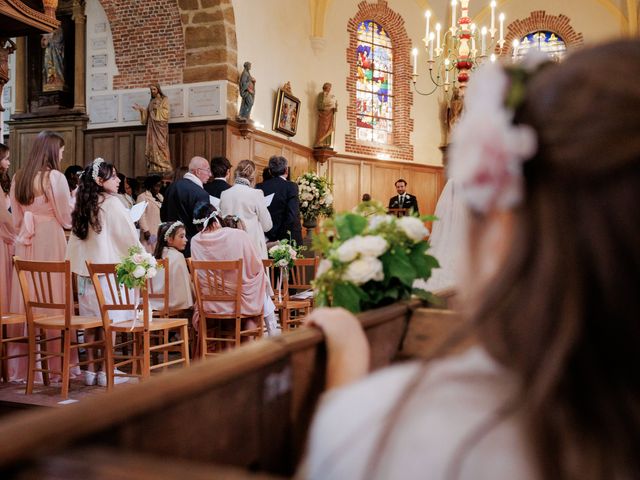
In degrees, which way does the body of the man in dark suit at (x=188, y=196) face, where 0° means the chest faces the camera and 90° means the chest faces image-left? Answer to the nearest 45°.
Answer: approximately 225°

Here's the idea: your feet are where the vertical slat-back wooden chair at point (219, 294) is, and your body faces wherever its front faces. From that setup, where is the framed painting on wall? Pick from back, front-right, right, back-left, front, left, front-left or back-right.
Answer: front-left

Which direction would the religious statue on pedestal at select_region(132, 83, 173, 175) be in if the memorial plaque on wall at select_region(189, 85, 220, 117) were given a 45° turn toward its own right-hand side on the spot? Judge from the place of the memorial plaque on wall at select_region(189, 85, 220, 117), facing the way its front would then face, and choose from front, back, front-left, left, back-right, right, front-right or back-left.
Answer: front-right

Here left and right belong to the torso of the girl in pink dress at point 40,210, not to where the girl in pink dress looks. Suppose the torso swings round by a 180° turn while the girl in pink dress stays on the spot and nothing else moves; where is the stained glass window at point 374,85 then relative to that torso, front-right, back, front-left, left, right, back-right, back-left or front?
back

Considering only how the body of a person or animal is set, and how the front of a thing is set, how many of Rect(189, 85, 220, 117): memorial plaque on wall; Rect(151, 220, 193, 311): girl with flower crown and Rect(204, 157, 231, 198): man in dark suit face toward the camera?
1

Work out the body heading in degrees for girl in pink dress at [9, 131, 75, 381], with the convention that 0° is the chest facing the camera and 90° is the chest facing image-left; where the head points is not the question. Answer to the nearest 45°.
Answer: approximately 225°

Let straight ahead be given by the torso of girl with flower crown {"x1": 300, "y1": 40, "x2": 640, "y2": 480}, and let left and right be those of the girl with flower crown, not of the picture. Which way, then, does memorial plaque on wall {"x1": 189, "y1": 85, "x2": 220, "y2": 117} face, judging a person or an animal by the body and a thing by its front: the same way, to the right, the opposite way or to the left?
the opposite way

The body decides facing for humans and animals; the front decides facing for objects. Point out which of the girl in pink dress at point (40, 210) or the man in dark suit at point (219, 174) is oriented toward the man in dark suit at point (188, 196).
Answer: the girl in pink dress

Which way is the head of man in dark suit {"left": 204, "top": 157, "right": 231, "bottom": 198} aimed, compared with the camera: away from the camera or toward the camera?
away from the camera

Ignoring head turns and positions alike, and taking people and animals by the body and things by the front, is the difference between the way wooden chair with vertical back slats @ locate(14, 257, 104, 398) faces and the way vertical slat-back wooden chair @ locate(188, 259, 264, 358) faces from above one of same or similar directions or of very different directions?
same or similar directions

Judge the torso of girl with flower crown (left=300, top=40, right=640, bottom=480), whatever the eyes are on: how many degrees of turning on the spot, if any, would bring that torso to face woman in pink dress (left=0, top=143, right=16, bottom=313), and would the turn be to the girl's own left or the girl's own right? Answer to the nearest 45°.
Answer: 0° — they already face them

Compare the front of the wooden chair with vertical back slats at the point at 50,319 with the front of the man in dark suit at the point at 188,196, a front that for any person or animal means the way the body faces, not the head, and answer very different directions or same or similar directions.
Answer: same or similar directions

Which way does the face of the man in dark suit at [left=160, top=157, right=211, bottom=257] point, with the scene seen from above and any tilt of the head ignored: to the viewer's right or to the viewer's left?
to the viewer's right

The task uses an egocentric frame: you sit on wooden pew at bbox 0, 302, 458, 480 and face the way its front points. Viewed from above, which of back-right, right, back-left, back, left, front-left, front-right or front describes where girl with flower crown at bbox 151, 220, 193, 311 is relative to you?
front-right

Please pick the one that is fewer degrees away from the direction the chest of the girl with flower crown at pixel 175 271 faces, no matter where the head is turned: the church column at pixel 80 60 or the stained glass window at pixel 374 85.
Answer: the stained glass window

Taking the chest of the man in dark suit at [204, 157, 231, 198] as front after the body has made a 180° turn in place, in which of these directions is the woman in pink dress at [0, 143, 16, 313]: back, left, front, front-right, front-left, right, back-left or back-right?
front

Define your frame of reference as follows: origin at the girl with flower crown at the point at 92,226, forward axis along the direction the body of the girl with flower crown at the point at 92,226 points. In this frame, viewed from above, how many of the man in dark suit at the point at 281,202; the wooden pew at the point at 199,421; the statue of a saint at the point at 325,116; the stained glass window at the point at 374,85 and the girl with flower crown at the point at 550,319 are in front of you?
3

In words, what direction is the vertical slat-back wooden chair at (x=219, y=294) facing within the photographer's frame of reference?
facing away from the viewer and to the right of the viewer
